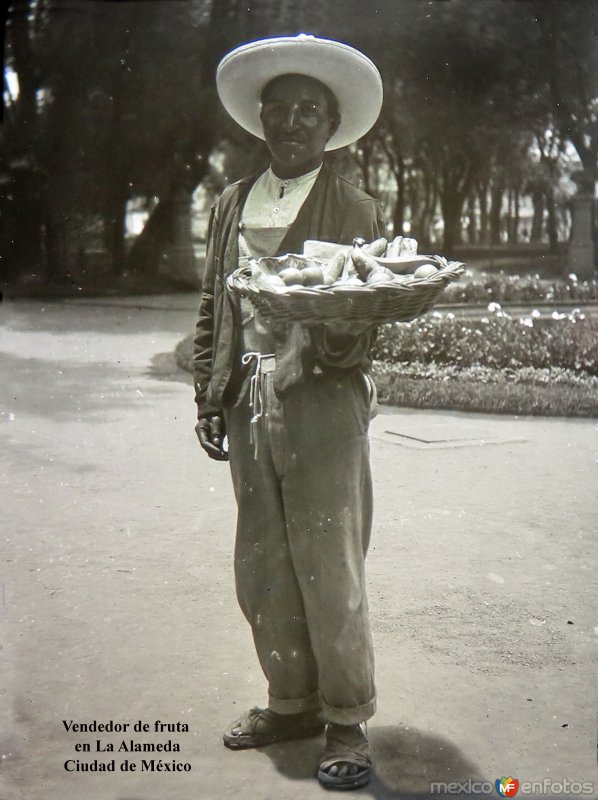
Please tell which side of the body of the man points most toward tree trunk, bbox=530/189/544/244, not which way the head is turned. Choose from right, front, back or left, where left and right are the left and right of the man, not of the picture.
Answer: back

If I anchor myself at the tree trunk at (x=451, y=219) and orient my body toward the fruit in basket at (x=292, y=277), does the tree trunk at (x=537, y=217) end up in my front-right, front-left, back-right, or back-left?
back-left

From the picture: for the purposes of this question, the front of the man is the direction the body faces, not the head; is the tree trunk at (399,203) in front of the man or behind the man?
behind

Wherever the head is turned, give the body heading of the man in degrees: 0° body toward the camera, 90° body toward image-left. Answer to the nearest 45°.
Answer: approximately 45°

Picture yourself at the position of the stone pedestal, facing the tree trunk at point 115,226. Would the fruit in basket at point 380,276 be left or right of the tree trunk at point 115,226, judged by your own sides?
left

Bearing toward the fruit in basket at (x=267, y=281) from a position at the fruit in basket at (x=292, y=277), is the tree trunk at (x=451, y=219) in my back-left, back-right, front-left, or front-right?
back-right
